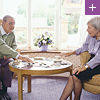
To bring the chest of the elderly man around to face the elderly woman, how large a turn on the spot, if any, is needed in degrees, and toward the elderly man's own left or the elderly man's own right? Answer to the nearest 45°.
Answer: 0° — they already face them

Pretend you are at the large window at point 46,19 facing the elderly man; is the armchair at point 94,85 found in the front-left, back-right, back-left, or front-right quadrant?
front-left

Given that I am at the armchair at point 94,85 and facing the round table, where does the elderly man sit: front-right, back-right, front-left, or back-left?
front-right

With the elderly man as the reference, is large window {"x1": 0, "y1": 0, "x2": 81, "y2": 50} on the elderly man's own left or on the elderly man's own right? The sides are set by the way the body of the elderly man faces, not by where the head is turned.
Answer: on the elderly man's own left

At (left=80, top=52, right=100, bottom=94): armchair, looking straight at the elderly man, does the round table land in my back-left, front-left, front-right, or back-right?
front-left

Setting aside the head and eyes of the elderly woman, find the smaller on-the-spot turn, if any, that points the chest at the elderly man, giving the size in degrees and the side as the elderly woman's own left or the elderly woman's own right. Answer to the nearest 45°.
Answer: approximately 45° to the elderly woman's own right

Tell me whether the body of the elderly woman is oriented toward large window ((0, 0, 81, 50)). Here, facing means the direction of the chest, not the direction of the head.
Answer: no

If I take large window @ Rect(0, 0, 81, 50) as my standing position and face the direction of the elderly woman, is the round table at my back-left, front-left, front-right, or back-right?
front-right

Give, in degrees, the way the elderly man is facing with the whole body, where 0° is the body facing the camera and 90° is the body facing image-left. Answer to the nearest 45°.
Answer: approximately 315°

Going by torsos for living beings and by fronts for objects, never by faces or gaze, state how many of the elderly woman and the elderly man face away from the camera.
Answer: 0

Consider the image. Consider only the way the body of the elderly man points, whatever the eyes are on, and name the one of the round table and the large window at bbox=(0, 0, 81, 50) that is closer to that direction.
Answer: the round table

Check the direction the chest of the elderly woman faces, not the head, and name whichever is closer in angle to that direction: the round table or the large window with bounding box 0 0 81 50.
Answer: the round table

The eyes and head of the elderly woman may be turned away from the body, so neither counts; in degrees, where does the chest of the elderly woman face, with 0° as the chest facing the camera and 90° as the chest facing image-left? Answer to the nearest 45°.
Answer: approximately 45°

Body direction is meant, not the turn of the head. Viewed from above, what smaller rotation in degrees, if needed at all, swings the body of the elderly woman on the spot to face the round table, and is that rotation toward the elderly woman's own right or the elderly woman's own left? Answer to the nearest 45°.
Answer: approximately 45° to the elderly woman's own right

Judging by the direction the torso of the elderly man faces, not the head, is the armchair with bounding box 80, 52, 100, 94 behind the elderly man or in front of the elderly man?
in front

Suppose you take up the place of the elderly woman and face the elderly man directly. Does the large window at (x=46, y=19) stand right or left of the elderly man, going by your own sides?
right
